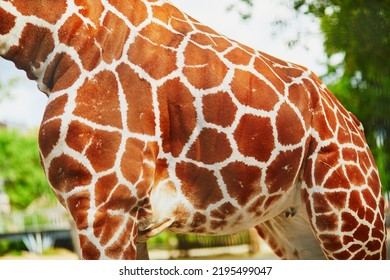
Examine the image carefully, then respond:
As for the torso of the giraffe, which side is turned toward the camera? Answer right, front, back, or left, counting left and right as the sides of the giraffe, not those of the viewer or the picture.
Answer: left

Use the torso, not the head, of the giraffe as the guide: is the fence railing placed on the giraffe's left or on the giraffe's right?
on the giraffe's right
